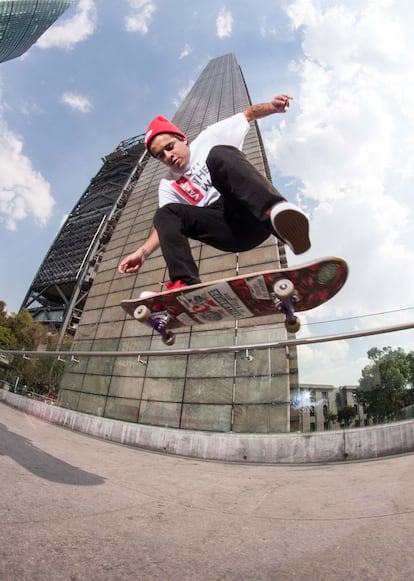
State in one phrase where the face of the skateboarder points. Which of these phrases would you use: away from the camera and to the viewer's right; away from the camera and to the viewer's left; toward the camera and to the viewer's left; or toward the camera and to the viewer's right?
toward the camera and to the viewer's left

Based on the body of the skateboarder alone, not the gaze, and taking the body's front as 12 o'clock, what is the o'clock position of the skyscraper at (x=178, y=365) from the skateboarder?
The skyscraper is roughly at 6 o'clock from the skateboarder.

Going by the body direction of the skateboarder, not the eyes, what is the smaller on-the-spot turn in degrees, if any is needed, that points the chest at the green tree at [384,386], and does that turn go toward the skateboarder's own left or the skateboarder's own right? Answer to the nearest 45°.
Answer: approximately 135° to the skateboarder's own left

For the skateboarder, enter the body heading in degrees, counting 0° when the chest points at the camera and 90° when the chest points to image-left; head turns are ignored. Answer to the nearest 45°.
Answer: approximately 0°

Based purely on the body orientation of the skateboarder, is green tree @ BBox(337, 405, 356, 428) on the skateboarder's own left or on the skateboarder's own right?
on the skateboarder's own left
